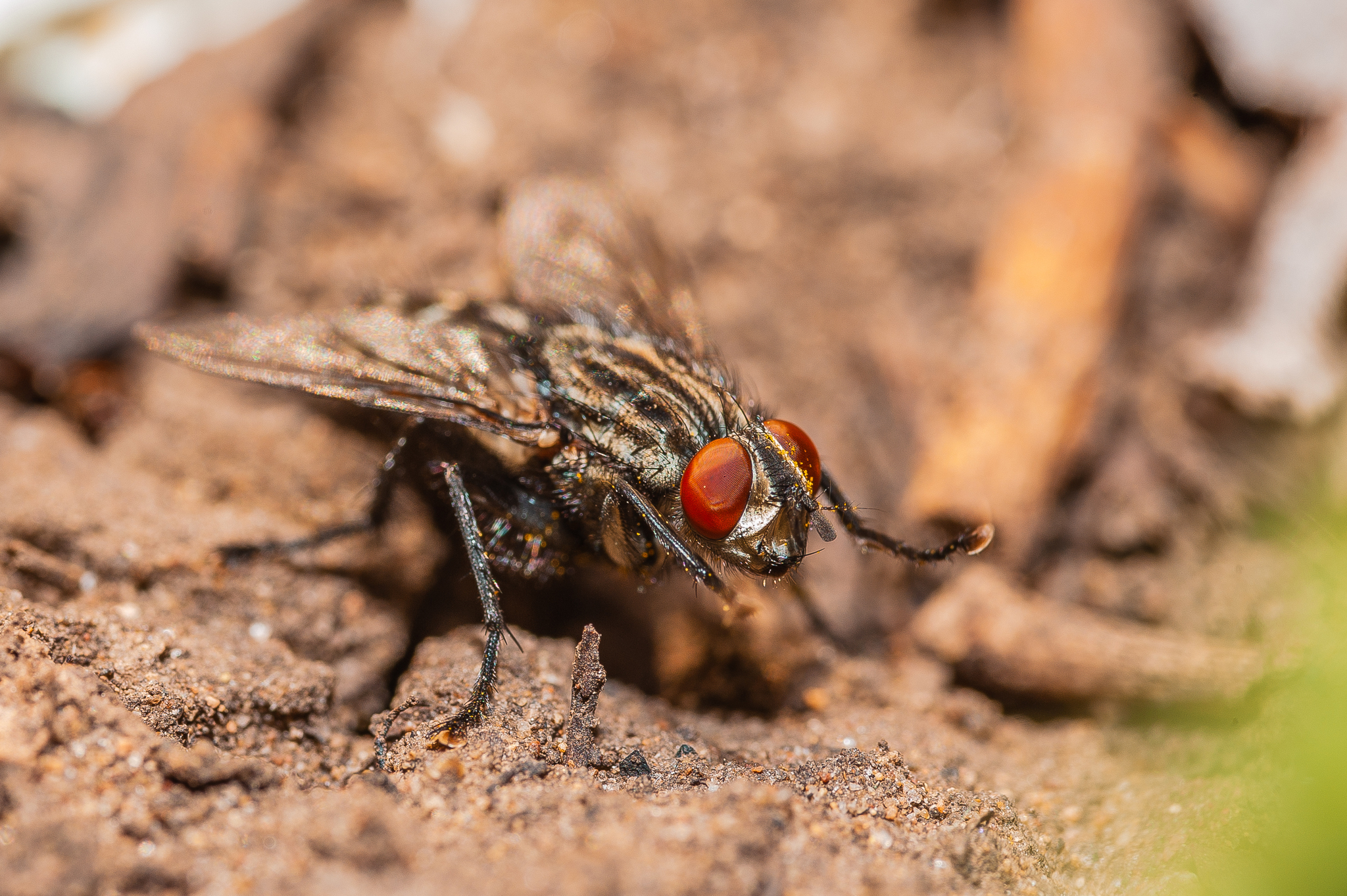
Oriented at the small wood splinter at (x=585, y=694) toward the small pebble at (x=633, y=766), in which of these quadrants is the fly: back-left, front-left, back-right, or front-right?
back-left

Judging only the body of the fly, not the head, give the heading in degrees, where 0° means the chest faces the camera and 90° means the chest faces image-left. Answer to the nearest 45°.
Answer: approximately 315°

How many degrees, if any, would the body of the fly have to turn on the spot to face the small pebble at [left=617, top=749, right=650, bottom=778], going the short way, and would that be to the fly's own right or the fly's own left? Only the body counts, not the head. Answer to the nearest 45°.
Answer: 0° — it already faces it
